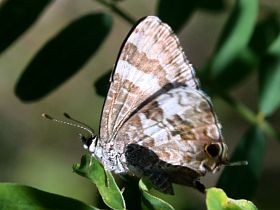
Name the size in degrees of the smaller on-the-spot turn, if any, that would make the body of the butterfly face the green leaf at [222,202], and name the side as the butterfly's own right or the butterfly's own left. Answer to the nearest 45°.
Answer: approximately 180°

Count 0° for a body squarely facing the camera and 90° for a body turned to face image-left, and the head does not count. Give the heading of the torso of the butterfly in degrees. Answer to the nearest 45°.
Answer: approximately 90°

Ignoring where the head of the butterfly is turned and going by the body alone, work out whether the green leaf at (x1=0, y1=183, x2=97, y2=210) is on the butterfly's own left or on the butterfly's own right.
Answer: on the butterfly's own left

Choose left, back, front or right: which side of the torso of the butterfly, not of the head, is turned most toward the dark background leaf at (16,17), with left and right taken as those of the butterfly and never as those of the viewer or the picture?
front
